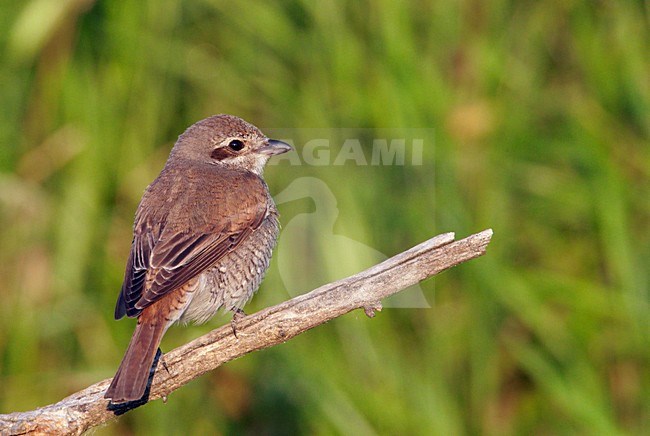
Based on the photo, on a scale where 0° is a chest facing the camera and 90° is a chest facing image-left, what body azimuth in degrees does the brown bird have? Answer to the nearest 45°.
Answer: approximately 225°
